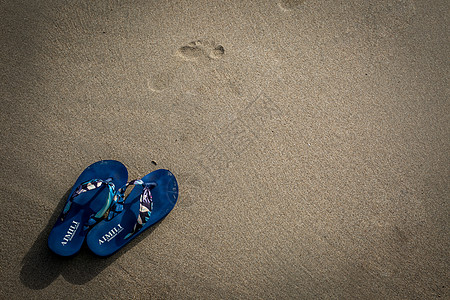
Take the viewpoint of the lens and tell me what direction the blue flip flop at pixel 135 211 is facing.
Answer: facing away from the viewer and to the right of the viewer

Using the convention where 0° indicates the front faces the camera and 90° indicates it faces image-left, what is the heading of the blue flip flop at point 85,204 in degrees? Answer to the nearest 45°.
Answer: approximately 225°
